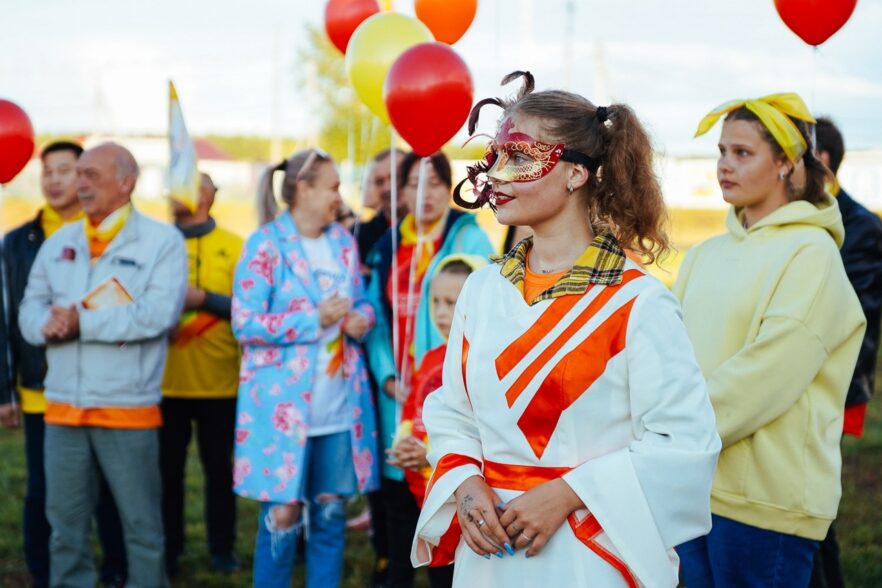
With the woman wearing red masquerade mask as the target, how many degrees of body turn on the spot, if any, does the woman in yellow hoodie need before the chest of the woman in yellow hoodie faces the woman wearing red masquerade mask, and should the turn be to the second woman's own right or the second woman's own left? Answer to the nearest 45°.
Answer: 0° — they already face them

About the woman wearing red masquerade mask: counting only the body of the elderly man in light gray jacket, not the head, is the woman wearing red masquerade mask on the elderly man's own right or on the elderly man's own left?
on the elderly man's own left

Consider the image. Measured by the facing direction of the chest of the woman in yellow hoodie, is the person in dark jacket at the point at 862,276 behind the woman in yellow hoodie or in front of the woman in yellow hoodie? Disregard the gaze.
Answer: behind

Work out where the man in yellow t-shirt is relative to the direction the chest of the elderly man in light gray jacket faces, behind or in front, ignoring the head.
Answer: behind

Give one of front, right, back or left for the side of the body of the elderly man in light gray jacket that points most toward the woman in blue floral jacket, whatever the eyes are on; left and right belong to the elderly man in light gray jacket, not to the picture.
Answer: left

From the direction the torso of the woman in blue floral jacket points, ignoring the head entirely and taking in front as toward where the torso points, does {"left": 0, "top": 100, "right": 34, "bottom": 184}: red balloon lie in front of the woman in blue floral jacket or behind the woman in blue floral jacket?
behind

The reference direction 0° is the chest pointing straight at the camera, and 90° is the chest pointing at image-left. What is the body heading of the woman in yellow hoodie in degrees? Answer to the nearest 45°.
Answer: approximately 45°

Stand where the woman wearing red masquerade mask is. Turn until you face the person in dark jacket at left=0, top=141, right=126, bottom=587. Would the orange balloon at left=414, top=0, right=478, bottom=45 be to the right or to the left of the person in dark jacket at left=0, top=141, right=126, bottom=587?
right
